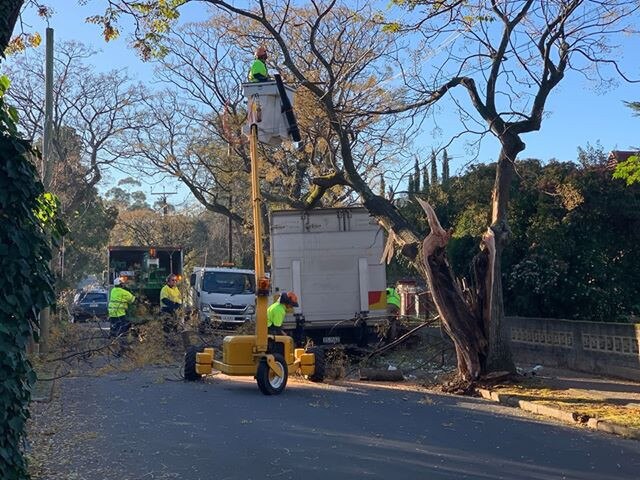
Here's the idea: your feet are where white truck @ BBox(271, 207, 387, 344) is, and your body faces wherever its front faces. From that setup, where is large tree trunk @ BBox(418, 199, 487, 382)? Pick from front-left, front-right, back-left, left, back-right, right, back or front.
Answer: back-right

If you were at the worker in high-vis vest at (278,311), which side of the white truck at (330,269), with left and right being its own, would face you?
back

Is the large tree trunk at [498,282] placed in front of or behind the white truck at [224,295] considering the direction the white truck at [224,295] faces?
in front

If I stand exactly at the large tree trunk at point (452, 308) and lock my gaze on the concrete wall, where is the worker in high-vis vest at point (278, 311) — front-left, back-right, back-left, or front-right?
back-left

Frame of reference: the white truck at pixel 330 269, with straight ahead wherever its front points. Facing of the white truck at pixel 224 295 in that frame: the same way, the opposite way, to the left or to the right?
the opposite way

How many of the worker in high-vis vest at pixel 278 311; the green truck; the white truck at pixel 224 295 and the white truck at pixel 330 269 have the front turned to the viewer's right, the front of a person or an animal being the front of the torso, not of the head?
1

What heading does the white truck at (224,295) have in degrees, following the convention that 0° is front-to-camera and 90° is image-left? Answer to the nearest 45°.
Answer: approximately 0°

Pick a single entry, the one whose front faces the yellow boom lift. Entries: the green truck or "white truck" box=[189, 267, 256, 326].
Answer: the white truck

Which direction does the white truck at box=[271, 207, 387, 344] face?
away from the camera

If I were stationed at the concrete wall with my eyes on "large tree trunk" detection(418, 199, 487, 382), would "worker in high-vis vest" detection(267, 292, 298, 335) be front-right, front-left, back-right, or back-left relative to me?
front-right

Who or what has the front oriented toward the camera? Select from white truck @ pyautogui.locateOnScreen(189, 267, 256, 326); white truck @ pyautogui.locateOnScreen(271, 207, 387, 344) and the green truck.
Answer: white truck @ pyautogui.locateOnScreen(189, 267, 256, 326)
